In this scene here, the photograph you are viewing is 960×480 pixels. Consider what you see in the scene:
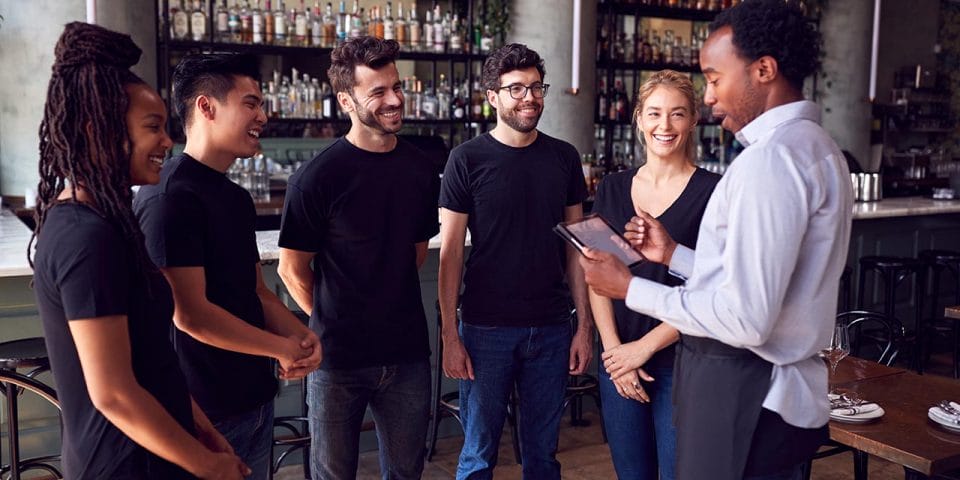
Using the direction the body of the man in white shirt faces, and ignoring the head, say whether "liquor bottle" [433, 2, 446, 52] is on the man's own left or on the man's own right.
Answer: on the man's own right

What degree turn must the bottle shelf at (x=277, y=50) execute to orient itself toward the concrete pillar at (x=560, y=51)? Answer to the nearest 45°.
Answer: approximately 90° to its left

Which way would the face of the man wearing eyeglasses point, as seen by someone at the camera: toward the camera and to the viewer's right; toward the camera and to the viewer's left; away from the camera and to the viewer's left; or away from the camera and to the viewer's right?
toward the camera and to the viewer's right

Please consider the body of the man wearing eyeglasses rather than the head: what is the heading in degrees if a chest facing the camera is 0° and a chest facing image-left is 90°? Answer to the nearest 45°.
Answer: approximately 0°

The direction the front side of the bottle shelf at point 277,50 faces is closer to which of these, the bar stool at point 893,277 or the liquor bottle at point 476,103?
the bar stool

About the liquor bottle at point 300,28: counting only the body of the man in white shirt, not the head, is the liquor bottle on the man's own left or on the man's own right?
on the man's own right

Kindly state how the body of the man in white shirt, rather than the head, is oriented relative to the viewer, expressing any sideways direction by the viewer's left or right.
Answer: facing to the left of the viewer

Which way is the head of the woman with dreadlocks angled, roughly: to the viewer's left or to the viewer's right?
to the viewer's right

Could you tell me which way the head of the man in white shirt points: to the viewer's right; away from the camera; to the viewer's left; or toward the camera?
to the viewer's left

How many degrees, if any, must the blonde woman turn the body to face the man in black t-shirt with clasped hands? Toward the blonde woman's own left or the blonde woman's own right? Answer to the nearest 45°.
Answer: approximately 45° to the blonde woman's own right

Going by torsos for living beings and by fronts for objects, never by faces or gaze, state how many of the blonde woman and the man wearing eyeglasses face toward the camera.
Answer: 2

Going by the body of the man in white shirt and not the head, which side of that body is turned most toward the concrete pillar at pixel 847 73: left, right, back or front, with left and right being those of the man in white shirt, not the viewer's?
right

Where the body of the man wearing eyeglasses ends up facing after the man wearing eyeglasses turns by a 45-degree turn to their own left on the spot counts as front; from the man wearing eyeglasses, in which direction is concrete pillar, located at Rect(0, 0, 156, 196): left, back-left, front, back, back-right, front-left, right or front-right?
back
